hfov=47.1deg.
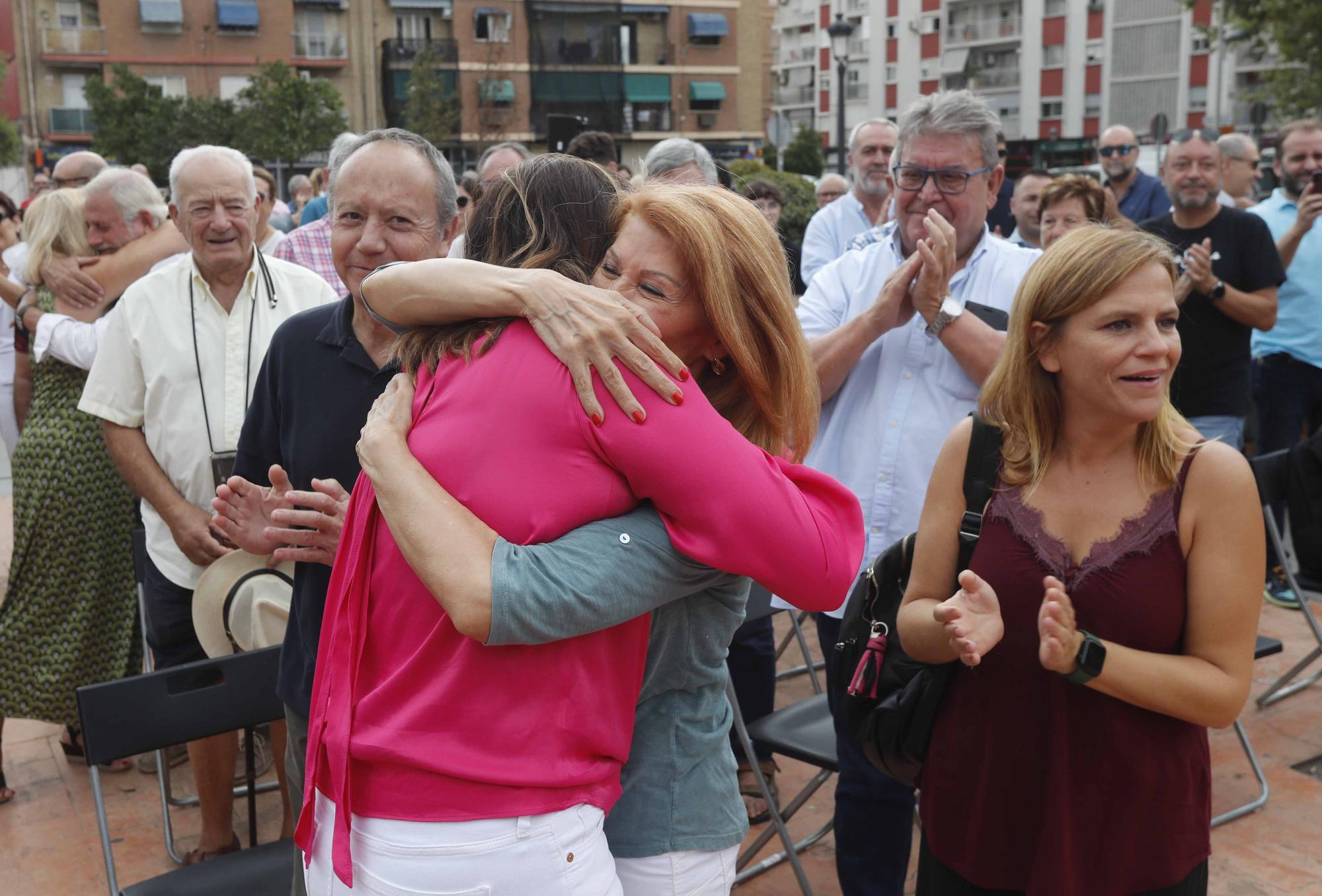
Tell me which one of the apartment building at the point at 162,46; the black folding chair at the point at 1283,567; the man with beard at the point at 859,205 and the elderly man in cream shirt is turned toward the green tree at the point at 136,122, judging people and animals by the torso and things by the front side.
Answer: the apartment building

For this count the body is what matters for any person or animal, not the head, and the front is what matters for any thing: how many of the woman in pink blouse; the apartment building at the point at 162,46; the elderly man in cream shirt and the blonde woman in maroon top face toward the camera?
3

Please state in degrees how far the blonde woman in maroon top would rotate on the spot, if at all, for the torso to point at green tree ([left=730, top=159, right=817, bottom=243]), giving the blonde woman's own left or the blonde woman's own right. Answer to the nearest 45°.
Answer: approximately 180°

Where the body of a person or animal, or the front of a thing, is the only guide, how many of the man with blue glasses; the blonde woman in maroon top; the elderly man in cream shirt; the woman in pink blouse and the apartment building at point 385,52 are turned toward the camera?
4

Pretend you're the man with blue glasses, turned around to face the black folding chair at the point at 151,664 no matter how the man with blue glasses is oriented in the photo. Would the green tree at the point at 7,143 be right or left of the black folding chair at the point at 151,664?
right

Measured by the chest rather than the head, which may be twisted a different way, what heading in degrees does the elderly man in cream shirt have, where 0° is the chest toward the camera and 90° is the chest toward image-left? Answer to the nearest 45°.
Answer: approximately 0°

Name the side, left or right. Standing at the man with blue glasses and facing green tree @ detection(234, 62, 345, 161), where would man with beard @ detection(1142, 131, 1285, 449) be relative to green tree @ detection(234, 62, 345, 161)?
right

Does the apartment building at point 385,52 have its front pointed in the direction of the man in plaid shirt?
yes

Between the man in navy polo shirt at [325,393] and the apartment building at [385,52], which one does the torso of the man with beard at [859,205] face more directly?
the man in navy polo shirt

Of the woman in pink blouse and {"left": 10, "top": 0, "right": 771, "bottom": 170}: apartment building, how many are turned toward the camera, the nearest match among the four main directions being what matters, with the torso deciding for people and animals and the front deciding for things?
1

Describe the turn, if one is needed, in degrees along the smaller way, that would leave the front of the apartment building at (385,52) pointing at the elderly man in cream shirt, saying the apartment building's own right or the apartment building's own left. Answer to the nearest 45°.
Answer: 0° — it already faces them

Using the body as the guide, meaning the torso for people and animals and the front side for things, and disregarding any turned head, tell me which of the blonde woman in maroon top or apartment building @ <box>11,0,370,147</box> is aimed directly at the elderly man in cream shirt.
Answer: the apartment building
